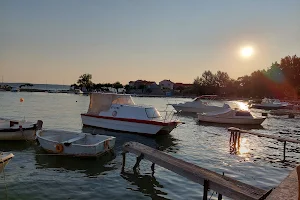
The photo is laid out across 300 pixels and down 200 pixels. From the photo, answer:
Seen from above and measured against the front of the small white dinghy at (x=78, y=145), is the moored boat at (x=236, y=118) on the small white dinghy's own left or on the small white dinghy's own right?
on the small white dinghy's own right

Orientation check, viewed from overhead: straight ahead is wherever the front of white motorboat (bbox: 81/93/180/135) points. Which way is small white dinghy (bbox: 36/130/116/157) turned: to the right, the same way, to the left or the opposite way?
the opposite way

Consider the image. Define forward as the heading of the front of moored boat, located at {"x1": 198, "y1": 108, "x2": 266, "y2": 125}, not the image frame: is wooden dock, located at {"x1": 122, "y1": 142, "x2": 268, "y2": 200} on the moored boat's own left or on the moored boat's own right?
on the moored boat's own right

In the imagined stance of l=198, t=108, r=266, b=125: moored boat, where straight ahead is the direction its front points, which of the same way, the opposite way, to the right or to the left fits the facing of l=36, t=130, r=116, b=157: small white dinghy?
the opposite way

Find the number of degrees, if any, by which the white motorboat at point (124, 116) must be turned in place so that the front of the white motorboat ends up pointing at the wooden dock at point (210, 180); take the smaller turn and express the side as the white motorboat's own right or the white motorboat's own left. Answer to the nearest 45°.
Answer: approximately 45° to the white motorboat's own right

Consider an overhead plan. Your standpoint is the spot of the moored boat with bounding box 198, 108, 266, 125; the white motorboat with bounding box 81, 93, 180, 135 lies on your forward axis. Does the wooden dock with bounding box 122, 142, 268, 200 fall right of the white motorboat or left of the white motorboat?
left

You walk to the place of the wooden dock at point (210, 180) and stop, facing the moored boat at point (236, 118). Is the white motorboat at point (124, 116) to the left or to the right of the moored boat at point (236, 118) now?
left
